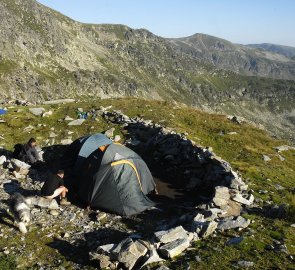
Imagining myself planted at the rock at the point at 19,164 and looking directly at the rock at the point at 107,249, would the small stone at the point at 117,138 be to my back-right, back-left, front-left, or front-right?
back-left

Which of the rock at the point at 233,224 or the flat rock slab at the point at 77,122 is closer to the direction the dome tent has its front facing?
the rock

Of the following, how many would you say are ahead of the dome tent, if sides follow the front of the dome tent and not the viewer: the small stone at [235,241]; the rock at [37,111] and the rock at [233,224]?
2

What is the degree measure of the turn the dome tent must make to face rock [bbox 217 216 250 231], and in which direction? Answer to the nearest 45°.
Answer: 0° — it already faces it

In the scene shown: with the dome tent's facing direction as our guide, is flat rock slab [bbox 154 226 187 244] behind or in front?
in front

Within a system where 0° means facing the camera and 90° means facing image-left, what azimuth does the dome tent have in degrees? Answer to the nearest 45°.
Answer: approximately 315°

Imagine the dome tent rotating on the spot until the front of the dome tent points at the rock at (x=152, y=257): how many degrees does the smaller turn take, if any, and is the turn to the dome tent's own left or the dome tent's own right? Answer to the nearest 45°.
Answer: approximately 45° to the dome tent's own right

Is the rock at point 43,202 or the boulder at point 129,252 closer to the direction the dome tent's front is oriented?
the boulder

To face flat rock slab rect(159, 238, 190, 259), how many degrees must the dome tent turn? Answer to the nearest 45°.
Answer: approximately 45° to its right
